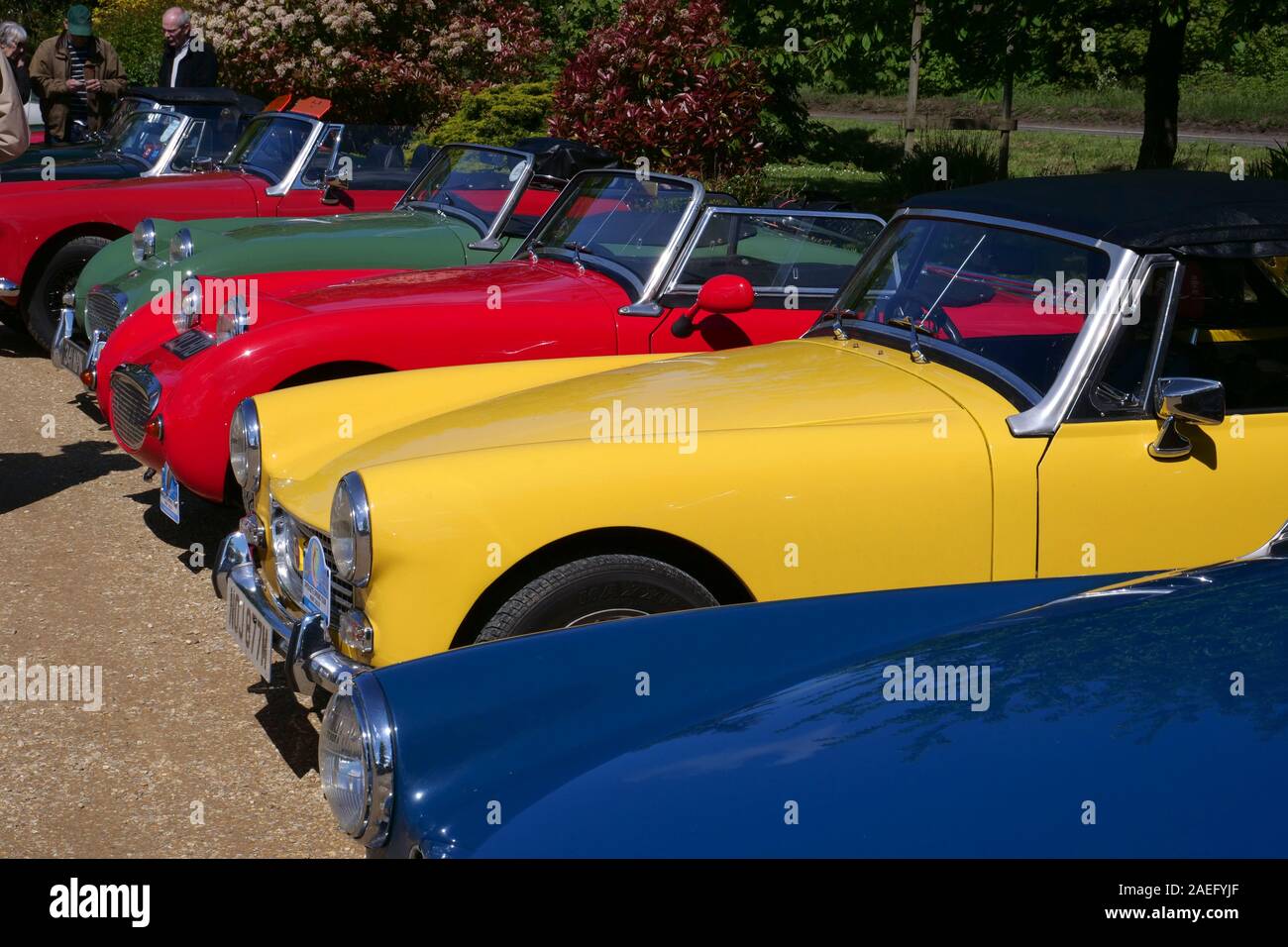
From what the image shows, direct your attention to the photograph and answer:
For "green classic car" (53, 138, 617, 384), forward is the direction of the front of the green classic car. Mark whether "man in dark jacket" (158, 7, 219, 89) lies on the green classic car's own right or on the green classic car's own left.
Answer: on the green classic car's own right

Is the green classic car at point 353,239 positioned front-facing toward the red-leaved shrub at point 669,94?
no

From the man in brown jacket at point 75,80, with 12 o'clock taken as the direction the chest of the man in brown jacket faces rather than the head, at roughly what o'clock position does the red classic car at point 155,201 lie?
The red classic car is roughly at 12 o'clock from the man in brown jacket.

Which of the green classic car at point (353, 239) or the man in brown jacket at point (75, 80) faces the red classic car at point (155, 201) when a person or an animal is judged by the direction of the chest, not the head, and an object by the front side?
the man in brown jacket

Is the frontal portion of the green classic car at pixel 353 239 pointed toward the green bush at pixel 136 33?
no

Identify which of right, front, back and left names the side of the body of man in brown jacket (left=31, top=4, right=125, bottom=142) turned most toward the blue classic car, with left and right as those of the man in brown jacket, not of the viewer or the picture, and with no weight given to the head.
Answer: front

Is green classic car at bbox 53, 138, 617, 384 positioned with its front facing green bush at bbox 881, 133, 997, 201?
no

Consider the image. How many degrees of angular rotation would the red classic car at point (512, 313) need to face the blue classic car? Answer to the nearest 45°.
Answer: approximately 45° to its left

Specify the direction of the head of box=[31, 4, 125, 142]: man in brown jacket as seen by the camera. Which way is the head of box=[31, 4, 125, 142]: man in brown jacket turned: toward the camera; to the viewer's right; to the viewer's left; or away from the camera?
toward the camera

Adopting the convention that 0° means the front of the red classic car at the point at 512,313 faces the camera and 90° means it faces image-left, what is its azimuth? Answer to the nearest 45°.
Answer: approximately 45°

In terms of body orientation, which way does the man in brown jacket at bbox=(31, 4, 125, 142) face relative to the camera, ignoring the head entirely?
toward the camera

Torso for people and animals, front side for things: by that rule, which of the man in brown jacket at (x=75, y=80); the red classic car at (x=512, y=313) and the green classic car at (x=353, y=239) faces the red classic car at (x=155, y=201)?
the man in brown jacket

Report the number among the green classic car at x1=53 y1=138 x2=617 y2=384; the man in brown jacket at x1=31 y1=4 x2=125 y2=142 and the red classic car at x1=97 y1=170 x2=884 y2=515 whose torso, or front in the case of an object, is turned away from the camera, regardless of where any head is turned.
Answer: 0

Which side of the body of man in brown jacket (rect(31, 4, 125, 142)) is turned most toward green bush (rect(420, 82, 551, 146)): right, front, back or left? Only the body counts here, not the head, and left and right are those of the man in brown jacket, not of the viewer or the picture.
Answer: left

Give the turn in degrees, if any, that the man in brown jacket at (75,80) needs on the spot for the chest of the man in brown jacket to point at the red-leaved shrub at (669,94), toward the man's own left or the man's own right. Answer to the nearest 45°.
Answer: approximately 45° to the man's own left
